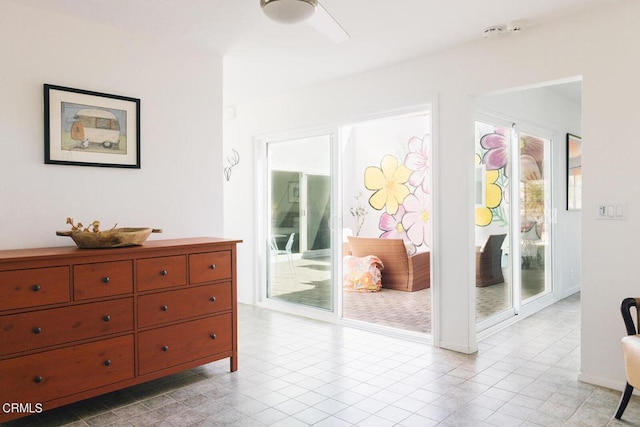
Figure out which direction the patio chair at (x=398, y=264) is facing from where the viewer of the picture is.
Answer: facing away from the viewer and to the right of the viewer

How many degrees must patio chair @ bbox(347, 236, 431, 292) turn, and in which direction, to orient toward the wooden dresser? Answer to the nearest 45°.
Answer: approximately 180°

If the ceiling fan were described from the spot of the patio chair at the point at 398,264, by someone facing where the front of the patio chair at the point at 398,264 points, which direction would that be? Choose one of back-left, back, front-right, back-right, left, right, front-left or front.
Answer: back-right

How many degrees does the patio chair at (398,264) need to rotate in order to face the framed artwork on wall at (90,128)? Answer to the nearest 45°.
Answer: approximately 180°

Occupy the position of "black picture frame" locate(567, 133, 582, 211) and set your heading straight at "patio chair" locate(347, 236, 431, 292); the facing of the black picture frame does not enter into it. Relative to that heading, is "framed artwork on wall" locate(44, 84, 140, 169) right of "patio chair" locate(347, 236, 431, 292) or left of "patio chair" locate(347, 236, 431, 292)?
left

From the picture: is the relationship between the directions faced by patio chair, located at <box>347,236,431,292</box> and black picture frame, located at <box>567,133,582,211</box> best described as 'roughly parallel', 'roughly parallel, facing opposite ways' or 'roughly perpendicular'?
roughly perpendicular

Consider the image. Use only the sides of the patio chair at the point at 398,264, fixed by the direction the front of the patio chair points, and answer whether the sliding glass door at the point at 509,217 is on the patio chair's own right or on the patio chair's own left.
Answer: on the patio chair's own right

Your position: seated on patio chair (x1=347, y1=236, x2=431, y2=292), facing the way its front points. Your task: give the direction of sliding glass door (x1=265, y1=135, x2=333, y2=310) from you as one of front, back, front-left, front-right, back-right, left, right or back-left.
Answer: back
